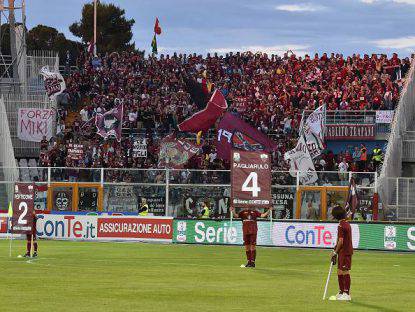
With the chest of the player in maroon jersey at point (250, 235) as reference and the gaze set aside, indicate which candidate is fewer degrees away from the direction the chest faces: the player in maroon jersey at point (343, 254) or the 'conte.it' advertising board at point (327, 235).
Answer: the player in maroon jersey

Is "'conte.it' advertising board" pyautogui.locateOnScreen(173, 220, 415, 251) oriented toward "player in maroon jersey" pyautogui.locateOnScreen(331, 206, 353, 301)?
yes

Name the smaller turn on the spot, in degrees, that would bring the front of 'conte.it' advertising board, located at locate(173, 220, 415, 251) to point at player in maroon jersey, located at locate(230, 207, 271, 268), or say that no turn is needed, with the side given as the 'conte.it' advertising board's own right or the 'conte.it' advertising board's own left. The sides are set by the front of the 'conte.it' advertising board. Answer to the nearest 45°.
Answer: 0° — it already faces them

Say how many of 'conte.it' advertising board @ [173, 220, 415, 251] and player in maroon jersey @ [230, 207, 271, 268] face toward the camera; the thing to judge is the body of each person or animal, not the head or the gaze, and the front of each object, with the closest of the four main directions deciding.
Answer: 2

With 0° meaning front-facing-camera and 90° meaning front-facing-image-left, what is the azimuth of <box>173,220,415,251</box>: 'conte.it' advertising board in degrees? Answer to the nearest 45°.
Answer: approximately 0°

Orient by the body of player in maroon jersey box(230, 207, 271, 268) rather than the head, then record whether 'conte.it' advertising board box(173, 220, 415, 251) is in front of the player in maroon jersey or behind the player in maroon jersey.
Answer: behind
